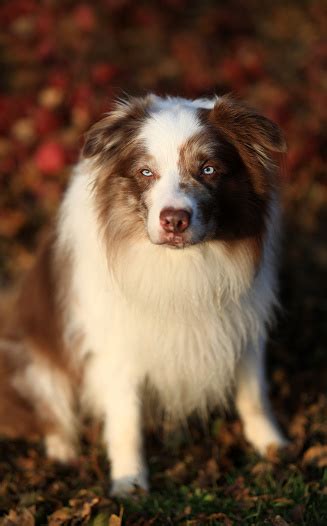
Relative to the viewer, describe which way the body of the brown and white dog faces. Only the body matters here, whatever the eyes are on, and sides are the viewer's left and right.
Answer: facing the viewer and to the right of the viewer
